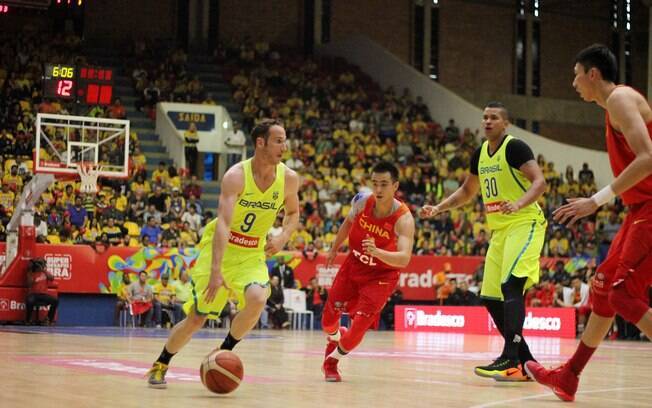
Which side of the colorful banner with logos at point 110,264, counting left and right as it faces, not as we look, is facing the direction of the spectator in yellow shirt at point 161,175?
back

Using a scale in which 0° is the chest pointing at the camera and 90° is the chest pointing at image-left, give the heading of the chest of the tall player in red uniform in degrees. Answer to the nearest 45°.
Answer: approximately 90°

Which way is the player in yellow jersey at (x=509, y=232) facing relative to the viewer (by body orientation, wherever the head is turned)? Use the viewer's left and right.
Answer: facing the viewer and to the left of the viewer

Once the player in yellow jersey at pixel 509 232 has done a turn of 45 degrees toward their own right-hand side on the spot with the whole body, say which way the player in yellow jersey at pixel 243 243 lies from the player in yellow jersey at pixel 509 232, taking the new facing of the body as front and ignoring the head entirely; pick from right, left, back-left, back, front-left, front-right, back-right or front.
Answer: front-left

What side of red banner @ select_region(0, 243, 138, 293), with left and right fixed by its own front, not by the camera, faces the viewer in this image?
front

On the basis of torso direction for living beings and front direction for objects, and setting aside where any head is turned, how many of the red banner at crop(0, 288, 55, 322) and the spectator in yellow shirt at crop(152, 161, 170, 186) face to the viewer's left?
0

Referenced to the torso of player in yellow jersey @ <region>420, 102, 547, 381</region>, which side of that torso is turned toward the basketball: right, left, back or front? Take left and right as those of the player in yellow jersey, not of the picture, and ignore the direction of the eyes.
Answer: front

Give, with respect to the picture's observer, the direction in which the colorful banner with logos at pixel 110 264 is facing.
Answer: facing the viewer

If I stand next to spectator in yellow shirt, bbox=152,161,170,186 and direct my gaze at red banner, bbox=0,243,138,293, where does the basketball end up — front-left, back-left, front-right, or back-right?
front-left

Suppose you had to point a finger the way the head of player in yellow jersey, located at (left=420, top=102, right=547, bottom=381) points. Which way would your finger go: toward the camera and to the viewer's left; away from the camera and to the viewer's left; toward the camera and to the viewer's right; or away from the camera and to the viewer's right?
toward the camera and to the viewer's left

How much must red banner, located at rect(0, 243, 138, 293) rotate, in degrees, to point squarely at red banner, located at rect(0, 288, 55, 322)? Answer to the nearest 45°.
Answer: approximately 45° to its right

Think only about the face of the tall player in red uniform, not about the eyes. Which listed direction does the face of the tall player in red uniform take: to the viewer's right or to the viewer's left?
to the viewer's left
